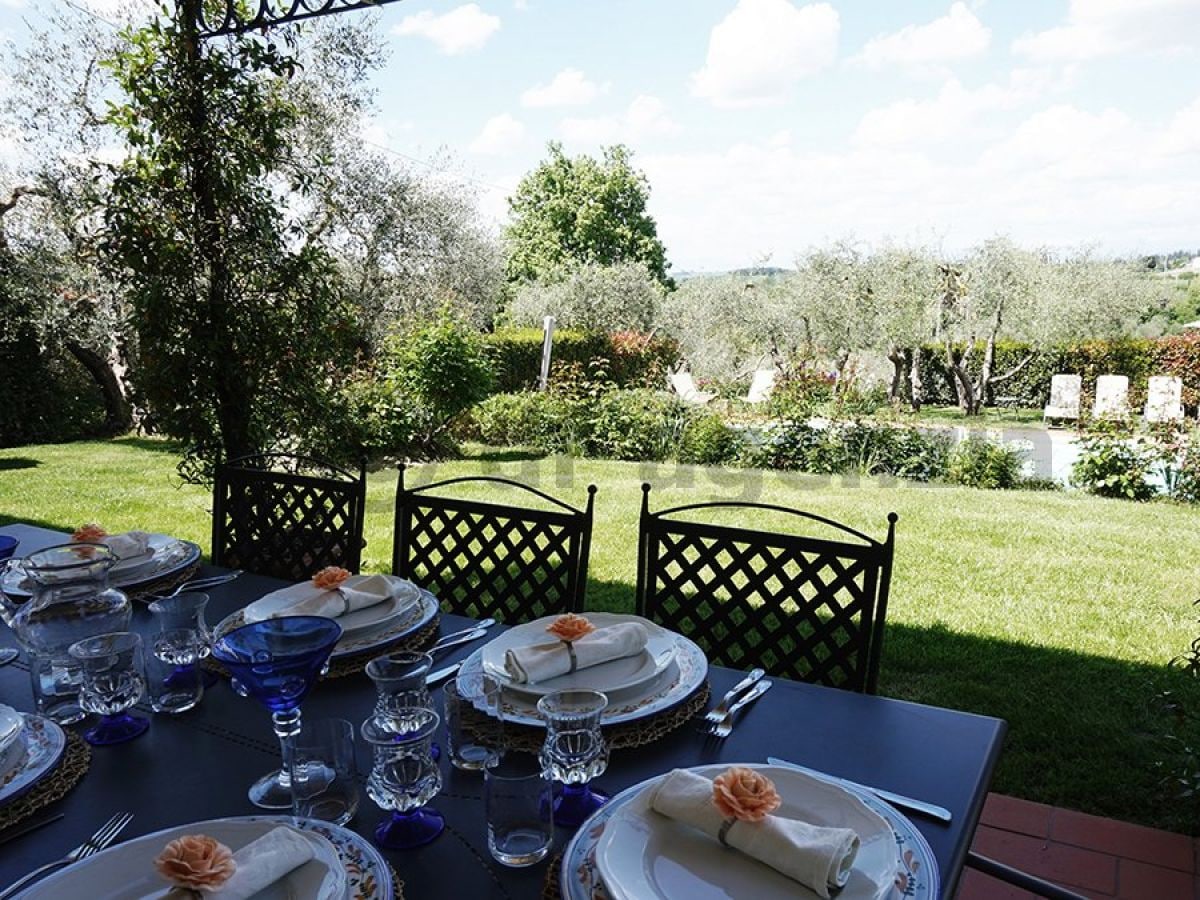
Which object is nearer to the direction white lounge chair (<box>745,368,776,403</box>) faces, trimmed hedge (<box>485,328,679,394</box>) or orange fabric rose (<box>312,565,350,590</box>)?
the orange fabric rose

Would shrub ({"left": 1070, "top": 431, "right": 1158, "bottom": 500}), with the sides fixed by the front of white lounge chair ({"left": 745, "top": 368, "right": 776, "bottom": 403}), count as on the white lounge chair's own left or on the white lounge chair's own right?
on the white lounge chair's own left

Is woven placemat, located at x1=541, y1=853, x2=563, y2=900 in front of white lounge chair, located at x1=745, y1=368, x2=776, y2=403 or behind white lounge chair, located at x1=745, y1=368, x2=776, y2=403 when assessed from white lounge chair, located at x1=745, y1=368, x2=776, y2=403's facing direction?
in front

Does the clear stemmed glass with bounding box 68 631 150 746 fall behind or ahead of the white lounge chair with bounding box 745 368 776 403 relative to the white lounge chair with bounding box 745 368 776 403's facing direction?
ahead

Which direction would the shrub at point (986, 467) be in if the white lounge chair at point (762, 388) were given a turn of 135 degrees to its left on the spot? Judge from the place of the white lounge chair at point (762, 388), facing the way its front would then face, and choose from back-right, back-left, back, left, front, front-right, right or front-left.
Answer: front-right

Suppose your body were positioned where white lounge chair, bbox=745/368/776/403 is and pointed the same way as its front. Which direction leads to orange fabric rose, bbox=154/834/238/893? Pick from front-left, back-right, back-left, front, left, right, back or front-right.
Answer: front-left

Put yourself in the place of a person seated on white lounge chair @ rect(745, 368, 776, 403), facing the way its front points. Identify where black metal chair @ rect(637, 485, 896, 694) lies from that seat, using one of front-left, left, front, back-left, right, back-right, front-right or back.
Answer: front-left

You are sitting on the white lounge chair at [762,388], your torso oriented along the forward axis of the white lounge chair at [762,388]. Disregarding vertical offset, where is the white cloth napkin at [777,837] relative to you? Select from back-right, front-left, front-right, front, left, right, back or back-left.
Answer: front-left

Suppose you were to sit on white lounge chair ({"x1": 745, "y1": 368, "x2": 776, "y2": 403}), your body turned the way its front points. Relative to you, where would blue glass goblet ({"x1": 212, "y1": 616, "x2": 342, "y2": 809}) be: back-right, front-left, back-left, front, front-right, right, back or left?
front-left

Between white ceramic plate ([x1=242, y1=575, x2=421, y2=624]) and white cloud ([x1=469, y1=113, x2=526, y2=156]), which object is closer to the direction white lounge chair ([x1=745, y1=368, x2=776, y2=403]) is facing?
the white ceramic plate

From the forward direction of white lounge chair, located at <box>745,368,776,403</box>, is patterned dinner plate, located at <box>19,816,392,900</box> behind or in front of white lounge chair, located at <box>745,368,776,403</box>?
in front

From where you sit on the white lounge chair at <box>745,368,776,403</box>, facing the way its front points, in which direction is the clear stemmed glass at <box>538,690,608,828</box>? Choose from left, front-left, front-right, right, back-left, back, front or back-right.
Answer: front-left

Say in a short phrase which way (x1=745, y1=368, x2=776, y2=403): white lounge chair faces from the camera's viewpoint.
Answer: facing the viewer and to the left of the viewer
